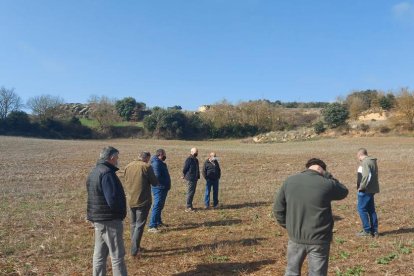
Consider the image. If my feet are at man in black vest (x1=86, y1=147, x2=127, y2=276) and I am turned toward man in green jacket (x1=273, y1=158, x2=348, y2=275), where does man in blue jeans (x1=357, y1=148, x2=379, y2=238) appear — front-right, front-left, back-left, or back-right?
front-left

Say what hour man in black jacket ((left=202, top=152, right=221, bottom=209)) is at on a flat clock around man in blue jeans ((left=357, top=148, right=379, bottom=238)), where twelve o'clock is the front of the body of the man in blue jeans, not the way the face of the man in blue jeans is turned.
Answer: The man in black jacket is roughly at 1 o'clock from the man in blue jeans.

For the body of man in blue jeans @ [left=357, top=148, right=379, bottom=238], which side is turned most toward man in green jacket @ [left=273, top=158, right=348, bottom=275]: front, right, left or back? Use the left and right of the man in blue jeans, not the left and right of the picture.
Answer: left

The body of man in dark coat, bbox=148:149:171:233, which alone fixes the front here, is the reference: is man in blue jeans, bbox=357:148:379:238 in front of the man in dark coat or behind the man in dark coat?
in front

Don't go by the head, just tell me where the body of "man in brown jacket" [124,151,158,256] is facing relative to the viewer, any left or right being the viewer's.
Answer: facing away from the viewer and to the right of the viewer

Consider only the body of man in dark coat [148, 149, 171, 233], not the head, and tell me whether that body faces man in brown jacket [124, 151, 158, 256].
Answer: no

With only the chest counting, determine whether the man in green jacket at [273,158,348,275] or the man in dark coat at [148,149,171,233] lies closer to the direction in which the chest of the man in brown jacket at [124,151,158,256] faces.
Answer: the man in dark coat

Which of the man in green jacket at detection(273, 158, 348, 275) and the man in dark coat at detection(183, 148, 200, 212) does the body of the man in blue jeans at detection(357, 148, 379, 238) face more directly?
the man in dark coat

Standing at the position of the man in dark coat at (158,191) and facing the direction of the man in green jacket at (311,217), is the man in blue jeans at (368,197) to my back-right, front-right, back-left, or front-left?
front-left

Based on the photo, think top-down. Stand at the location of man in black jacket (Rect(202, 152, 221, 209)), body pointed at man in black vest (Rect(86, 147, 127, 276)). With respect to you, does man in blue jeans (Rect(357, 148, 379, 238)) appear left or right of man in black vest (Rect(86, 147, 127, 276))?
left

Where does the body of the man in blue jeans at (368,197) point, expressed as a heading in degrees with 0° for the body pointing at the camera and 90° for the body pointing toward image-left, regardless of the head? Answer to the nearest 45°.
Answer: approximately 90°

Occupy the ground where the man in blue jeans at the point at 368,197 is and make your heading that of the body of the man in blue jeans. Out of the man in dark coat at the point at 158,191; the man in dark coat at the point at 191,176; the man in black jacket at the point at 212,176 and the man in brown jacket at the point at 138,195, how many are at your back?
0

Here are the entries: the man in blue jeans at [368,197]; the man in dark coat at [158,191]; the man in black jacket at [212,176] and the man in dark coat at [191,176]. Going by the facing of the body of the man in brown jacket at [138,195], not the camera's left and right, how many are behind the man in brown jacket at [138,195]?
0
